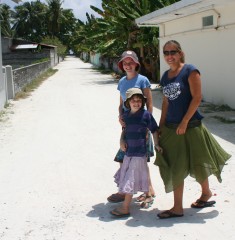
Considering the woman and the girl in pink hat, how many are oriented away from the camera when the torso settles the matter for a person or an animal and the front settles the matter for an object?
0

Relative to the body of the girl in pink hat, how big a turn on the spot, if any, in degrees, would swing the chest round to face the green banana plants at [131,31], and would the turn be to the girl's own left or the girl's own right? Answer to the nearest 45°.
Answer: approximately 135° to the girl's own right

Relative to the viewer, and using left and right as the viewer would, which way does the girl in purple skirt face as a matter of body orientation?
facing the viewer and to the left of the viewer

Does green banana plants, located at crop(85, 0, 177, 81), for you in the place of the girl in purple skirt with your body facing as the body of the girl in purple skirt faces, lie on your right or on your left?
on your right

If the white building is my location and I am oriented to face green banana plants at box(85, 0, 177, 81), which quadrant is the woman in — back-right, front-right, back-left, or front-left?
back-left

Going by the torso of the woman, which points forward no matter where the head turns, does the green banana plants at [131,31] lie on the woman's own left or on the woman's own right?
on the woman's own right

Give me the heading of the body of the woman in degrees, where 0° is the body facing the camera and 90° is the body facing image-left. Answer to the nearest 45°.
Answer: approximately 45°
